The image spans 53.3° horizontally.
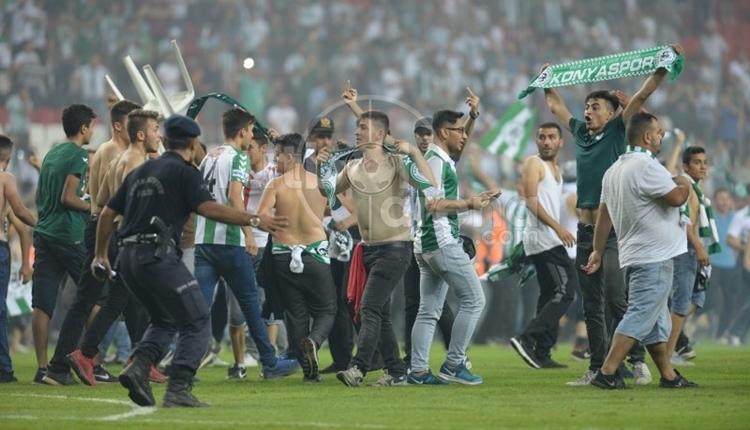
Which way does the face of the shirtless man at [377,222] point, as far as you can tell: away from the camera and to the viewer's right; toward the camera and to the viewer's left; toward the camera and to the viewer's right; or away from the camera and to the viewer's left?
toward the camera and to the viewer's left

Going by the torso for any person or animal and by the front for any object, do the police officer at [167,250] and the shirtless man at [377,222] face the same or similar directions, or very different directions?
very different directions

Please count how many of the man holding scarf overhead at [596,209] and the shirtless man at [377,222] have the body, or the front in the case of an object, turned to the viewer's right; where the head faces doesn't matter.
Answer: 0

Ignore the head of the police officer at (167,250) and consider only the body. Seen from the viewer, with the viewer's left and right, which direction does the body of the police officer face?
facing away from the viewer and to the right of the viewer

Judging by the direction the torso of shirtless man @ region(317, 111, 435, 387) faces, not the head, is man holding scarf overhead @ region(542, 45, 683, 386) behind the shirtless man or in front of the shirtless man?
behind

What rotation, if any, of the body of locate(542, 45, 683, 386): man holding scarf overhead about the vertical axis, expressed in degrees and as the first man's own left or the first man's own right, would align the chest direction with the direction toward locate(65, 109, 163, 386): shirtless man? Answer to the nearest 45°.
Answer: approximately 45° to the first man's own right

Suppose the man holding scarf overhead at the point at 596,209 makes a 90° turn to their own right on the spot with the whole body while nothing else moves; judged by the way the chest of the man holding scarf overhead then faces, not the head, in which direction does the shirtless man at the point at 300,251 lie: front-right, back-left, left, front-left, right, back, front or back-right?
front-left

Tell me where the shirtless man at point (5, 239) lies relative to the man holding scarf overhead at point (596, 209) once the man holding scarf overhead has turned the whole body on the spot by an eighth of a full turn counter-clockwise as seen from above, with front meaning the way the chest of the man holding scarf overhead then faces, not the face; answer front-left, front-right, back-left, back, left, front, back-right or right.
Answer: right

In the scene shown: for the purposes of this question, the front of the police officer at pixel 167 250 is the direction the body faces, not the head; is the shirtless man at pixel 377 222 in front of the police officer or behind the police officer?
in front

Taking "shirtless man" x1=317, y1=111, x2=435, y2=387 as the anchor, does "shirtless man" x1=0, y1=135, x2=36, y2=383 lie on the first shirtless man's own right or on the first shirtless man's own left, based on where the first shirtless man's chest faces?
on the first shirtless man's own right
